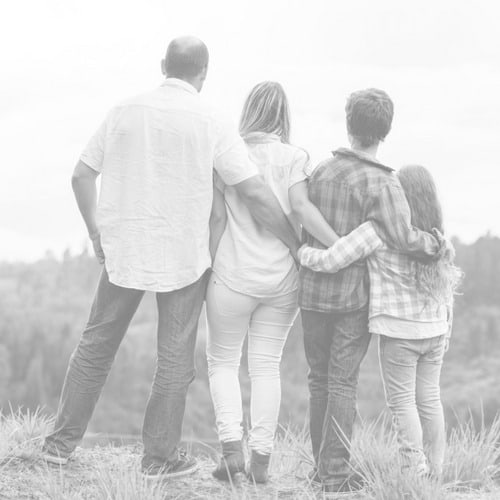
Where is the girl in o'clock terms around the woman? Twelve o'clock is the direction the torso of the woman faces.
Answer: The girl is roughly at 3 o'clock from the woman.

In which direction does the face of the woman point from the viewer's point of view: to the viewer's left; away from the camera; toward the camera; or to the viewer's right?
away from the camera

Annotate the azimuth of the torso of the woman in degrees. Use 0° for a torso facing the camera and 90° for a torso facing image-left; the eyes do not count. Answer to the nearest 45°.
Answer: approximately 180°

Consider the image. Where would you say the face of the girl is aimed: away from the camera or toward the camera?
away from the camera
